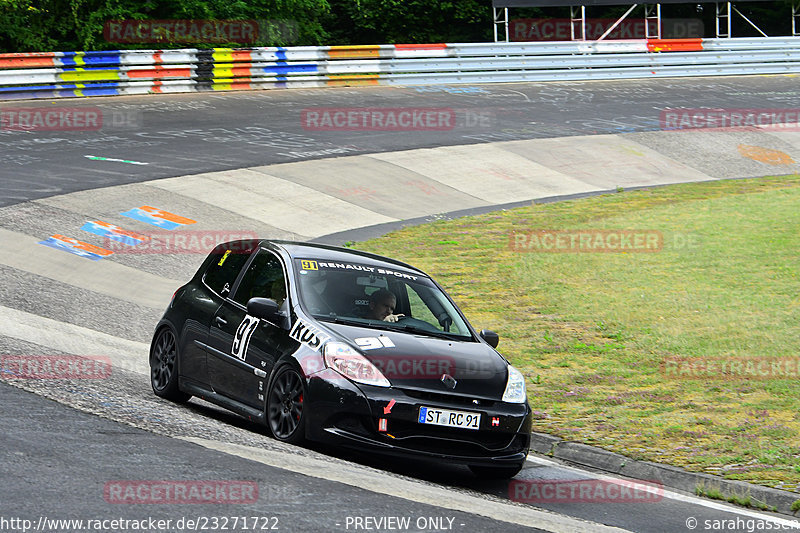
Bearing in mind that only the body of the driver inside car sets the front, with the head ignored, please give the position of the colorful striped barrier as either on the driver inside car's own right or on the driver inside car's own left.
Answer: on the driver inside car's own left

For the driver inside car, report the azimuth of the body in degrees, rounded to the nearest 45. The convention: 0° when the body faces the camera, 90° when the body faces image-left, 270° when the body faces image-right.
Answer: approximately 315°

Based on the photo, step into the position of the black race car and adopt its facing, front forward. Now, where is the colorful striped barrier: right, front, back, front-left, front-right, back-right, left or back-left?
back-left

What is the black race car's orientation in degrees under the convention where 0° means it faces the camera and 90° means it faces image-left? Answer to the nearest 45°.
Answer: approximately 315°
